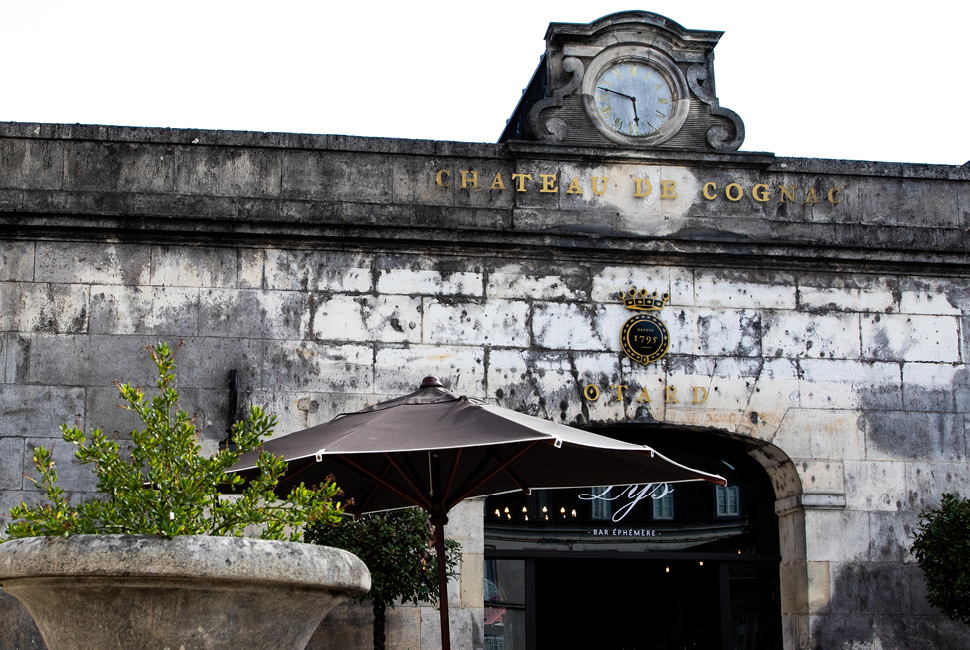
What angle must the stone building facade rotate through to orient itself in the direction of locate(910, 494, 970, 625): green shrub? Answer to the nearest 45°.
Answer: approximately 90° to its left

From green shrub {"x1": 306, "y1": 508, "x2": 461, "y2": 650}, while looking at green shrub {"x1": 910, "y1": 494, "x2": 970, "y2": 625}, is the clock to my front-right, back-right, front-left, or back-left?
front-left

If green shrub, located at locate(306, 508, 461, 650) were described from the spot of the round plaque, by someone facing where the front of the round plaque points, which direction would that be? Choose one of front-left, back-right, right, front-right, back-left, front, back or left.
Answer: front-right

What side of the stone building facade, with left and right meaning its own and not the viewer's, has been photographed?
front

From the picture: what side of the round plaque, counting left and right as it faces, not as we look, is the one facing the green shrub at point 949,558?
left

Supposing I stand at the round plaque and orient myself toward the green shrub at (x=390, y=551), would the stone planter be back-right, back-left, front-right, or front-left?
front-left

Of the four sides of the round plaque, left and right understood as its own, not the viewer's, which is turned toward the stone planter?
front

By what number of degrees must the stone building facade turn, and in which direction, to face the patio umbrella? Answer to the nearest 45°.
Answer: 0° — it already faces it

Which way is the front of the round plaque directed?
toward the camera

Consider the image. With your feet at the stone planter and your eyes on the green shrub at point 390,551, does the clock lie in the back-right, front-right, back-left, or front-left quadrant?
front-right

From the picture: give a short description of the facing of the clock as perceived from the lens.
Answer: facing the viewer

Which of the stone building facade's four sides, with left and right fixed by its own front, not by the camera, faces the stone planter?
front

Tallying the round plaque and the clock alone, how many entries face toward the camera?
2
